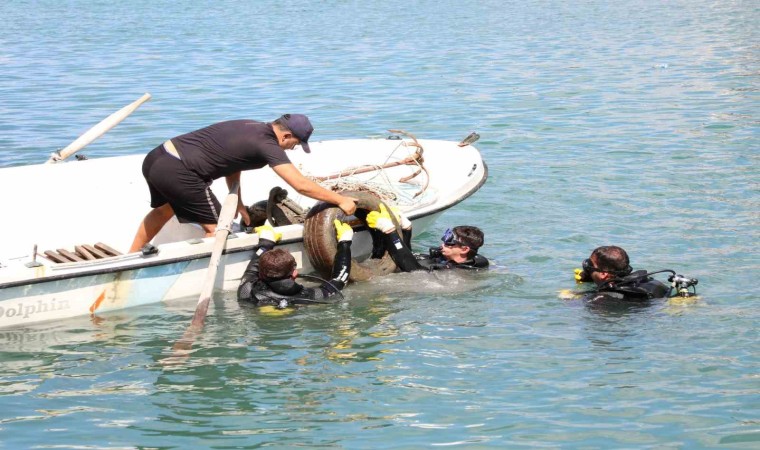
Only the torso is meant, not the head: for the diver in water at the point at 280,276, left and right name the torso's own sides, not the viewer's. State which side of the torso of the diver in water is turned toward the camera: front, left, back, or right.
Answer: back

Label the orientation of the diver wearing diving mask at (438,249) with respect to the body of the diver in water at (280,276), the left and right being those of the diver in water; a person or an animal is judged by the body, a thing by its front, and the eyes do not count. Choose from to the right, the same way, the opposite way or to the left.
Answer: to the left

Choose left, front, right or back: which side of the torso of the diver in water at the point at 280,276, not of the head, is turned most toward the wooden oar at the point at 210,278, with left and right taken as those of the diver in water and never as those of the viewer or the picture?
left

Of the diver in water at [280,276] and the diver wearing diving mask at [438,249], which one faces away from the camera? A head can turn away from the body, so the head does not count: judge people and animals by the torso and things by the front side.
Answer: the diver in water

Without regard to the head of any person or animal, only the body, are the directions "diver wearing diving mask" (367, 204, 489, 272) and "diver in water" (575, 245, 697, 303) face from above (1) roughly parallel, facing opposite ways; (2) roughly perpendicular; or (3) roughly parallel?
roughly parallel

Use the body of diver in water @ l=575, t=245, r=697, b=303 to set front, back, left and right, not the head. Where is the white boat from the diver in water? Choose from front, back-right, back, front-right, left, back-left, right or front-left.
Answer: front

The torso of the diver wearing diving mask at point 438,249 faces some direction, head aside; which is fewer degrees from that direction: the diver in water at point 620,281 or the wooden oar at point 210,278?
the wooden oar

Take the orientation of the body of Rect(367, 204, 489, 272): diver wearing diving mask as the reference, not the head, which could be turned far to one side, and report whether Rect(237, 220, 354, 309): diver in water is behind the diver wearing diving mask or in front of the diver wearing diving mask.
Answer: in front

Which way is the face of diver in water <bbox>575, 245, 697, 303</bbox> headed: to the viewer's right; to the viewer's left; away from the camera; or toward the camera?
to the viewer's left

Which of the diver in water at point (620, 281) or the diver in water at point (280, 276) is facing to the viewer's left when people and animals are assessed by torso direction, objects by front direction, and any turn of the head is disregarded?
the diver in water at point (620, 281)

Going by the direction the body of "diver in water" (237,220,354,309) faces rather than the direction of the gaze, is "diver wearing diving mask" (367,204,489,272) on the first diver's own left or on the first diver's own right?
on the first diver's own right

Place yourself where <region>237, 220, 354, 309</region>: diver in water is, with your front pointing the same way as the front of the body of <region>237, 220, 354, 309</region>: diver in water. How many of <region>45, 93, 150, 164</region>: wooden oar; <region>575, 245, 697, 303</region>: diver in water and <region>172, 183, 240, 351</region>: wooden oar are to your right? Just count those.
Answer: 1

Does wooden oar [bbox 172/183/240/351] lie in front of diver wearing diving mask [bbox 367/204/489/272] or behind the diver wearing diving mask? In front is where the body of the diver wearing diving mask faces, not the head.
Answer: in front

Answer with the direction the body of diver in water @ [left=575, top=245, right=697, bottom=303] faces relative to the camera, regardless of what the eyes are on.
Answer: to the viewer's left

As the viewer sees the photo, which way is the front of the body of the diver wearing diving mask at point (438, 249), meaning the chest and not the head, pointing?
to the viewer's left
